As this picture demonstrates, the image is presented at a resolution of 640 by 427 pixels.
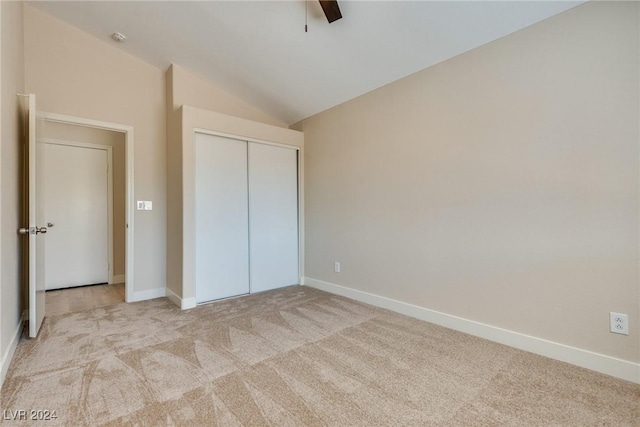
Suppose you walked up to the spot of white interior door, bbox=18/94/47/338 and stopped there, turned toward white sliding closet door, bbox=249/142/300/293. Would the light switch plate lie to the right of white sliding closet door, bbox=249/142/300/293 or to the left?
left

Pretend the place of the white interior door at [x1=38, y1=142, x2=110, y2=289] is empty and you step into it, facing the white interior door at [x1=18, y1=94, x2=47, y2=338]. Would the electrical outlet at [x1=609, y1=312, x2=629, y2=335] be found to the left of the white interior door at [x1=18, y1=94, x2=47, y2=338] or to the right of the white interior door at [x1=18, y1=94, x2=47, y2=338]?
left

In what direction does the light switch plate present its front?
toward the camera

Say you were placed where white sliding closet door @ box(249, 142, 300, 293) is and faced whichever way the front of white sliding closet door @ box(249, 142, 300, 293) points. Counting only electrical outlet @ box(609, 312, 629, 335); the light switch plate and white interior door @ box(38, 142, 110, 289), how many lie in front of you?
1

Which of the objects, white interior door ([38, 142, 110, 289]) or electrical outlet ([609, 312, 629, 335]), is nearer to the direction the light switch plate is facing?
the electrical outlet

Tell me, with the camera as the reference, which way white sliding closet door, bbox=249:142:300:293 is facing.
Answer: facing the viewer and to the right of the viewer

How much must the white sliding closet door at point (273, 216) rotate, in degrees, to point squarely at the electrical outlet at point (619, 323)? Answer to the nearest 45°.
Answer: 0° — it already faces it

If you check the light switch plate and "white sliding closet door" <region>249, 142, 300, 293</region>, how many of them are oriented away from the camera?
0

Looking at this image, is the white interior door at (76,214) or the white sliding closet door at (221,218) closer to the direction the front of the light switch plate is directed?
the white sliding closet door

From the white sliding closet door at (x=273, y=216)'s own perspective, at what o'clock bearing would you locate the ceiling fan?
The ceiling fan is roughly at 1 o'clock from the white sliding closet door.

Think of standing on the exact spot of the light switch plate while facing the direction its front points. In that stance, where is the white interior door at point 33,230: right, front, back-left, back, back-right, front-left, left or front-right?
front-right

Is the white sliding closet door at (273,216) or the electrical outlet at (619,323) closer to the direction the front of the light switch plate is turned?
the electrical outlet
